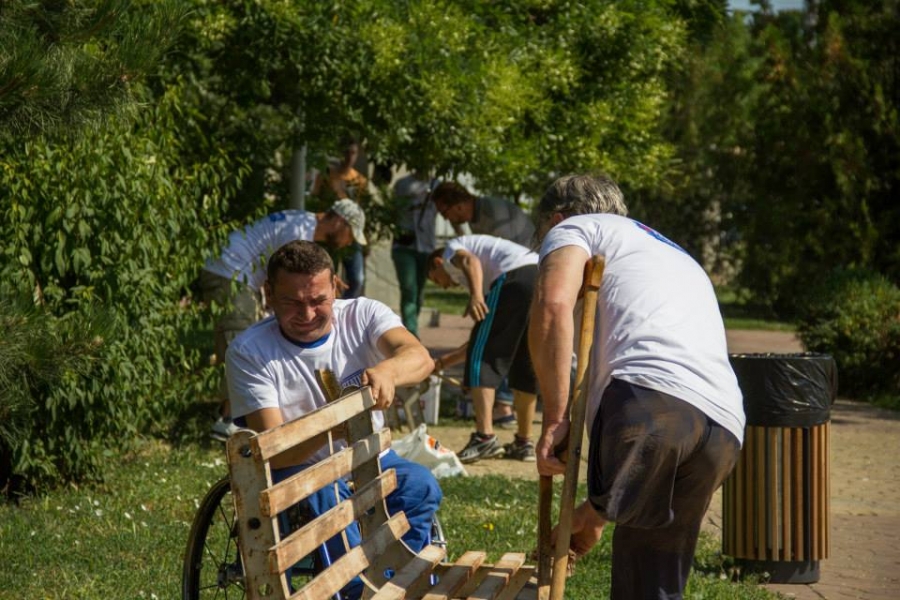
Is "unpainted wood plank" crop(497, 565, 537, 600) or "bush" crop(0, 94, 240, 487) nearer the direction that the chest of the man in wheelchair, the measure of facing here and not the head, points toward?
the unpainted wood plank

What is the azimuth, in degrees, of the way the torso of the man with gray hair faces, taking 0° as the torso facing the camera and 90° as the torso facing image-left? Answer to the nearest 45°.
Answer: approximately 135°

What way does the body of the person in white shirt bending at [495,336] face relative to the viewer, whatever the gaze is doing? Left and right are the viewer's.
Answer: facing to the left of the viewer

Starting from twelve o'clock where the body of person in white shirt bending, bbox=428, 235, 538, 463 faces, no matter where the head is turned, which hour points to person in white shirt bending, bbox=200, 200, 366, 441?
person in white shirt bending, bbox=200, 200, 366, 441 is roughly at 12 o'clock from person in white shirt bending, bbox=428, 235, 538, 463.

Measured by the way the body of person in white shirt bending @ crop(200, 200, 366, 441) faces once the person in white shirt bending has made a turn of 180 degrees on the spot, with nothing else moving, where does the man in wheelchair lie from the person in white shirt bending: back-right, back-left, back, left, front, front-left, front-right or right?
left

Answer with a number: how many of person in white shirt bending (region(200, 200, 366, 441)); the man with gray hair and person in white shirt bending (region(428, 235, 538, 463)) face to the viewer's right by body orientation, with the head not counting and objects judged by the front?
1

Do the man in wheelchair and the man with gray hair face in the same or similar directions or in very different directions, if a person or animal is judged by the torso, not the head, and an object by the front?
very different directions

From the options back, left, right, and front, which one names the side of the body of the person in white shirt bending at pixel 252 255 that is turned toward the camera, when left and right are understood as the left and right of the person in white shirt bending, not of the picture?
right

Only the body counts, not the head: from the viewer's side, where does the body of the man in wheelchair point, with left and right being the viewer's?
facing the viewer and to the right of the viewer

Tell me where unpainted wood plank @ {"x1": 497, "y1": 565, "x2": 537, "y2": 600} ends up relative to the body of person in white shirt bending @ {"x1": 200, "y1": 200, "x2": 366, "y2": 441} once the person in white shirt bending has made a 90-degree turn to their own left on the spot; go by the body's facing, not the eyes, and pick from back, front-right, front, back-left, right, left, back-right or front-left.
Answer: back

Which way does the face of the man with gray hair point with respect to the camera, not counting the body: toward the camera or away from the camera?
away from the camera

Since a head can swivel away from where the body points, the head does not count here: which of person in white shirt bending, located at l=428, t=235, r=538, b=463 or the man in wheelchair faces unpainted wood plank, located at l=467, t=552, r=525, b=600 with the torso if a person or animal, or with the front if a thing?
the man in wheelchair
